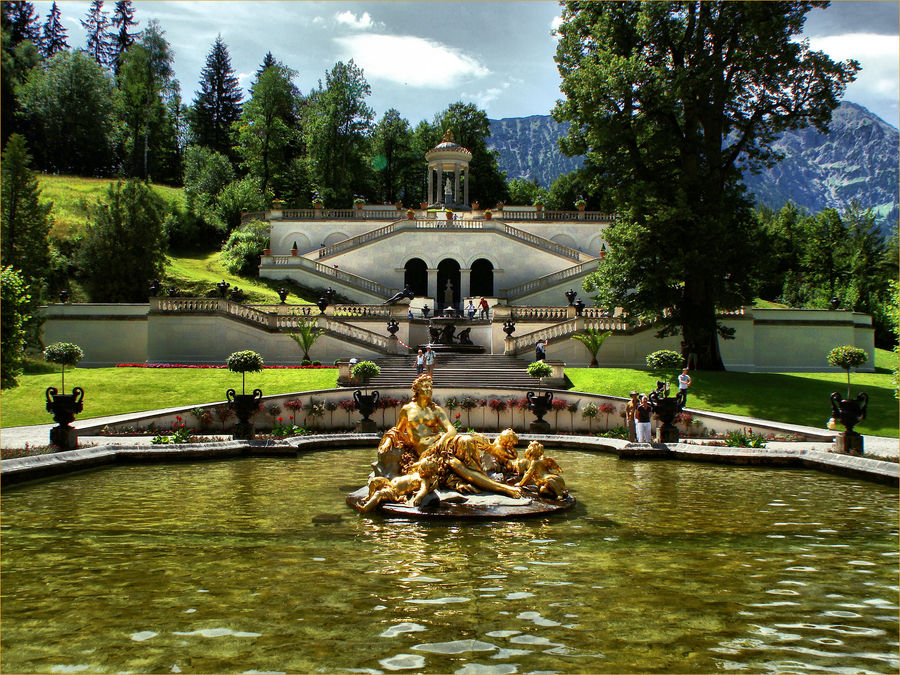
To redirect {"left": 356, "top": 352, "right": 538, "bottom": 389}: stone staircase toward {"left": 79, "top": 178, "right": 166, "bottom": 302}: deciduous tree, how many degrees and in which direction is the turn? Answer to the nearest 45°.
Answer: approximately 135° to its right

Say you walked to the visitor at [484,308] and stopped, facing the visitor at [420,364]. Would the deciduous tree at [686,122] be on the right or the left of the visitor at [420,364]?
left

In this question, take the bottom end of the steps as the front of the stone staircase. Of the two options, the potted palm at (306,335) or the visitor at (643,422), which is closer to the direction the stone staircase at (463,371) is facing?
the visitor

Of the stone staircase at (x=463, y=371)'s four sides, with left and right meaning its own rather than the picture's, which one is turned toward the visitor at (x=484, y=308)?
back

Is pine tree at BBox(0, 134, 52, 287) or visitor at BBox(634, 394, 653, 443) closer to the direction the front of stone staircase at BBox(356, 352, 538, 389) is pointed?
the visitor

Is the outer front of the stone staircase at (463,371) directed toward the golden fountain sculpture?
yes

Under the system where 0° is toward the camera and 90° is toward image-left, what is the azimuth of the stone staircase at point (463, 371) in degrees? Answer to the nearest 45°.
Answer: approximately 0°

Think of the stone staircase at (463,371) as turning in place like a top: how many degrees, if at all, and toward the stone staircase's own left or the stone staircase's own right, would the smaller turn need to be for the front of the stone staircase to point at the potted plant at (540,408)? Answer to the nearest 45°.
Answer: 0° — it already faces it
